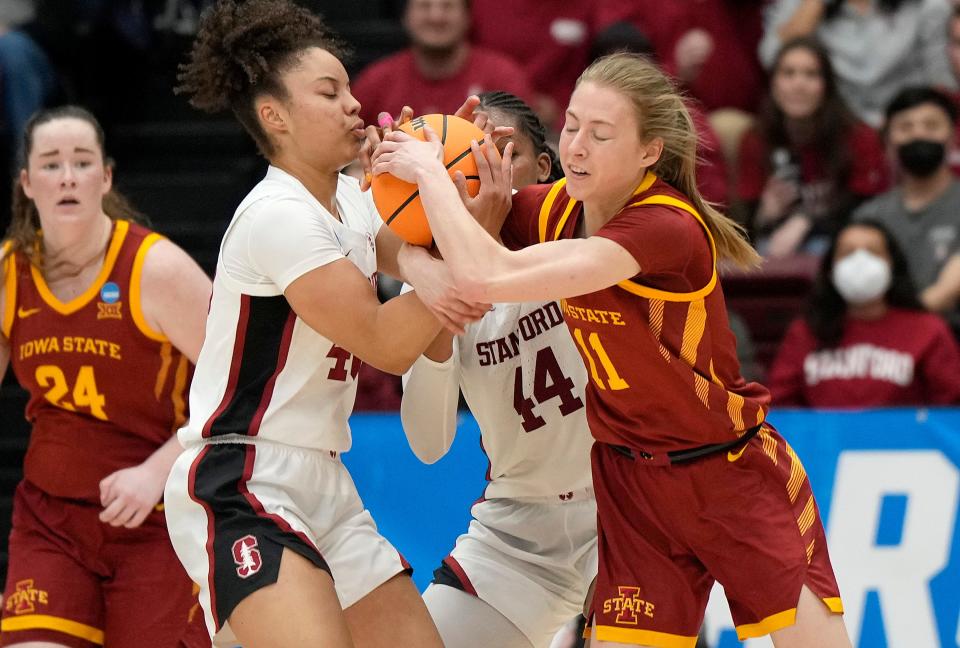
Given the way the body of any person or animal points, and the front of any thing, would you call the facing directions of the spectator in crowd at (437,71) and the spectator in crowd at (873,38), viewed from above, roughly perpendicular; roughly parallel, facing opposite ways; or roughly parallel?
roughly parallel

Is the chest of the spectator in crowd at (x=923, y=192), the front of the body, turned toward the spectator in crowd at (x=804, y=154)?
no

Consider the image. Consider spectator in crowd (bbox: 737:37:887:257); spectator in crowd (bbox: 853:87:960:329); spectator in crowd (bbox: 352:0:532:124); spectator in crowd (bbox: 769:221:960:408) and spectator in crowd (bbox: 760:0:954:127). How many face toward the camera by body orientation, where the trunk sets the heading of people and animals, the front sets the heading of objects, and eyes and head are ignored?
5

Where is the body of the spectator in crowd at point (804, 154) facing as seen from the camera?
toward the camera

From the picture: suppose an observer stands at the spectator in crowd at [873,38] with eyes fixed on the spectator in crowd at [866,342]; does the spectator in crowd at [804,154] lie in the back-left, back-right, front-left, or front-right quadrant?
front-right

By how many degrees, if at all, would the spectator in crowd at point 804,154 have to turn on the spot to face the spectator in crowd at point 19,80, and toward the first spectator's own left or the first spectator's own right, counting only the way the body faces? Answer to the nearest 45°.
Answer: approximately 90° to the first spectator's own right

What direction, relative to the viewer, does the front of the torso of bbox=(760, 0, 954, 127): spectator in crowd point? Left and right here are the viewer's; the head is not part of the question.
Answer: facing the viewer

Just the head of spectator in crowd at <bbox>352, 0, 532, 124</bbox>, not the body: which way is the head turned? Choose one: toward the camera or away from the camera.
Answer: toward the camera

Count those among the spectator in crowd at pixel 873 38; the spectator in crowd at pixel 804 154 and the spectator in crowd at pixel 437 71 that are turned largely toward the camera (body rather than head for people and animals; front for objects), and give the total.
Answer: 3

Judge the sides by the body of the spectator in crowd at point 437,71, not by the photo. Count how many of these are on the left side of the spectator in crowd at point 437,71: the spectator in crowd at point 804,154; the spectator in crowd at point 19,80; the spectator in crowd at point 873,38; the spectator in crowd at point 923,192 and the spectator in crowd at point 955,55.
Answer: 4

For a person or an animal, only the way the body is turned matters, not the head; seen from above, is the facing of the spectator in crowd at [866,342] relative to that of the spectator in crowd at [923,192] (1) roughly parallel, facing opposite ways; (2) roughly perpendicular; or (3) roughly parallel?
roughly parallel

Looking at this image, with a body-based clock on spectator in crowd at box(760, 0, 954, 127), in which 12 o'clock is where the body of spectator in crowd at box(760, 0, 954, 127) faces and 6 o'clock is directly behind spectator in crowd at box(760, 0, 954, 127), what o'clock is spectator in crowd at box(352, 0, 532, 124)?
spectator in crowd at box(352, 0, 532, 124) is roughly at 2 o'clock from spectator in crowd at box(760, 0, 954, 127).

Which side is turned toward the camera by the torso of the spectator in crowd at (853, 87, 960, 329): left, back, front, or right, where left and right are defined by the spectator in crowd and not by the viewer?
front

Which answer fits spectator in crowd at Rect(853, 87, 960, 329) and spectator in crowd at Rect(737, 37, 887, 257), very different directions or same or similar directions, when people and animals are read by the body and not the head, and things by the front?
same or similar directions

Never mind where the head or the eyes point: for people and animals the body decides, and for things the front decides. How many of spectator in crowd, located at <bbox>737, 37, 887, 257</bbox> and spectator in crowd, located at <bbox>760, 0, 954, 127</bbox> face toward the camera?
2

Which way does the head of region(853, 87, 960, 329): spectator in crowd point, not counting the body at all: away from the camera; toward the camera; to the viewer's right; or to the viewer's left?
toward the camera

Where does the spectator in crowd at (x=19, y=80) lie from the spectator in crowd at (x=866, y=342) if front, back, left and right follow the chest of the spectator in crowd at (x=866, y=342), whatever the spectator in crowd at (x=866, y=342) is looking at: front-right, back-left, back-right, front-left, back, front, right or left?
right
